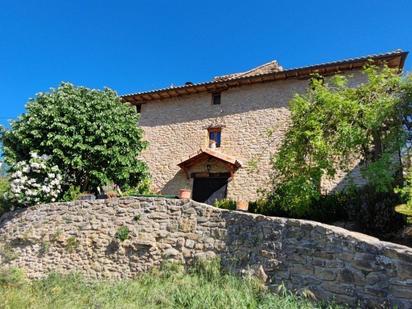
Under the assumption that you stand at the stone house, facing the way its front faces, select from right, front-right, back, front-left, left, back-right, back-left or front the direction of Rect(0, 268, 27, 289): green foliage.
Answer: front-right

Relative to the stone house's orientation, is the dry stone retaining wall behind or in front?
in front

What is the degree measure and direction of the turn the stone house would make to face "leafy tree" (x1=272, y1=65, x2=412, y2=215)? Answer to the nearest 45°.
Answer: approximately 45° to its left

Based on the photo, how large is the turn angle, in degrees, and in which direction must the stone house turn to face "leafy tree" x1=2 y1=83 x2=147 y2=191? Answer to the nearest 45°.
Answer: approximately 45° to its right

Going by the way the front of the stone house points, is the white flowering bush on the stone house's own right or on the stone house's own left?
on the stone house's own right

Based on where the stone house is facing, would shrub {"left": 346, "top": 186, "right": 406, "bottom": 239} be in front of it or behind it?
in front

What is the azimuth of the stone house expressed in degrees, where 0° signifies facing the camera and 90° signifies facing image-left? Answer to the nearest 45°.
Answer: approximately 0°

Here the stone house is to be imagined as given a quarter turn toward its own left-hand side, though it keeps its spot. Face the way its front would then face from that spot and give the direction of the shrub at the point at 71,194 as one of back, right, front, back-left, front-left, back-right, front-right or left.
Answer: back-right

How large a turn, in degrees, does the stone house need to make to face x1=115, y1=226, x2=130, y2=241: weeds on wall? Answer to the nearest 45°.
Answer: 0° — it already faces it
